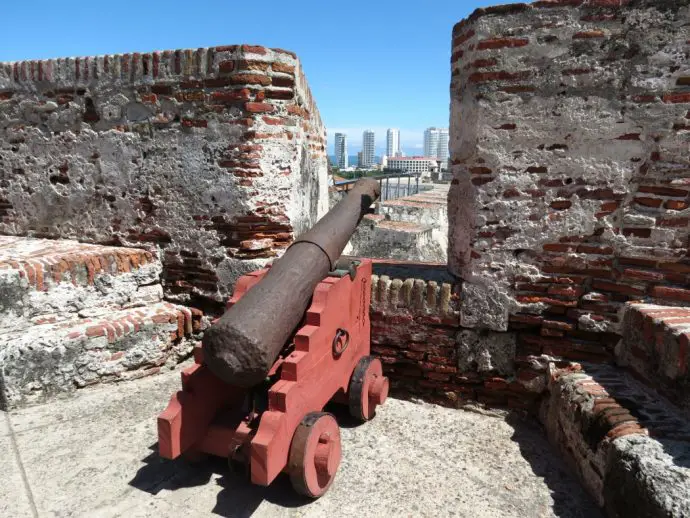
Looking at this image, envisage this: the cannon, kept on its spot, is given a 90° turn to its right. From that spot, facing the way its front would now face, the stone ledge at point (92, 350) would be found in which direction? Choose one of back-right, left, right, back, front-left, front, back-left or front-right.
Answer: back

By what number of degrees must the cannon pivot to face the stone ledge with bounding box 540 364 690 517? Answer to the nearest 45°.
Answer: approximately 45° to its right

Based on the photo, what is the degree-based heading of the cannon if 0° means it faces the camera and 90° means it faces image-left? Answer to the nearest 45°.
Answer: approximately 225°

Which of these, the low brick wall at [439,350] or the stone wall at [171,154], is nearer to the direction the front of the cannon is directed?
the low brick wall

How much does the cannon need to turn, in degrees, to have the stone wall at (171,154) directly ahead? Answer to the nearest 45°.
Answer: approximately 90° to its left

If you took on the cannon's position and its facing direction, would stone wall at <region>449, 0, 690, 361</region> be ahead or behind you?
ahead

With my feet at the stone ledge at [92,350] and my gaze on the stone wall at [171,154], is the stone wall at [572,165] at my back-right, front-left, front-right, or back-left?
front-right

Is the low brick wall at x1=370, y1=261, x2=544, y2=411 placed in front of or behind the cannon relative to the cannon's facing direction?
in front
